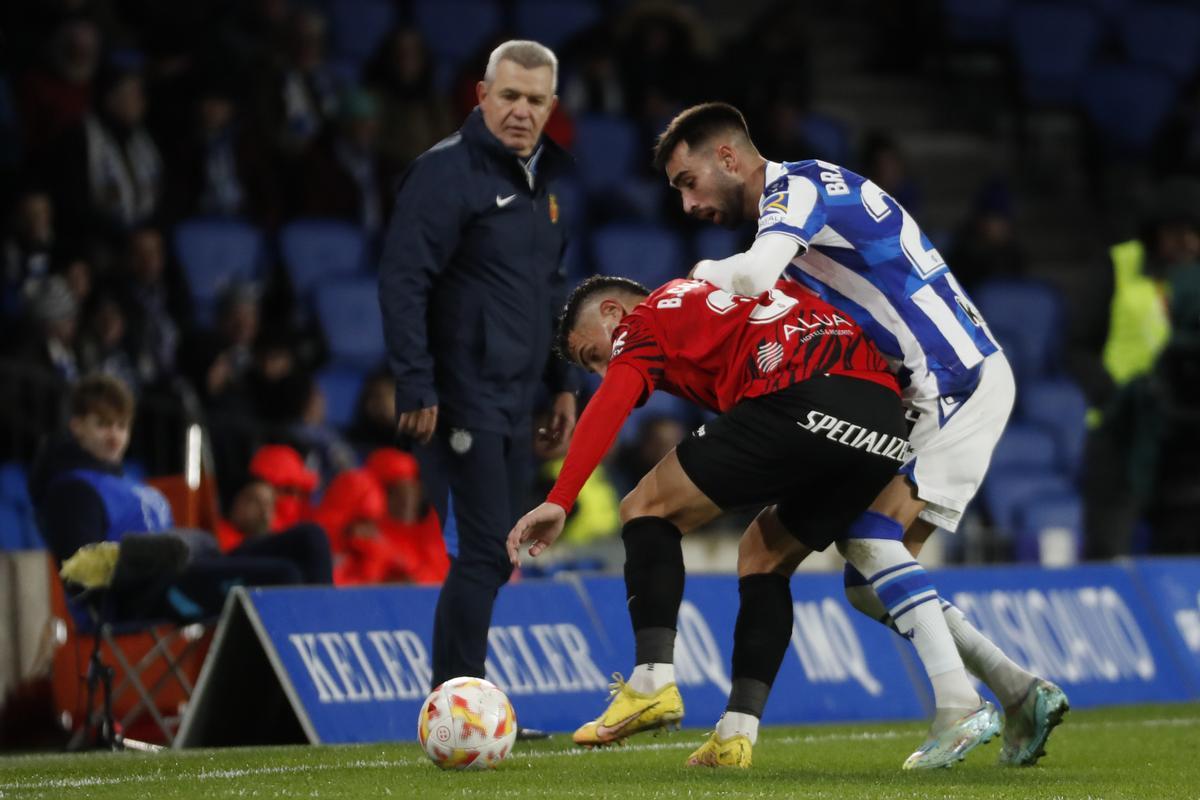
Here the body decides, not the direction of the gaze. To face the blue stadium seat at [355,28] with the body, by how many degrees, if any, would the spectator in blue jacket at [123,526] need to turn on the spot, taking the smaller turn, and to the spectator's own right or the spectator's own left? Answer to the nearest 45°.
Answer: approximately 135° to the spectator's own left

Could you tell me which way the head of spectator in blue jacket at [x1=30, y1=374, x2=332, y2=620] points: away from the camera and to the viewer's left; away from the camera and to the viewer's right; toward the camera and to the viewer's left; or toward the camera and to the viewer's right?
toward the camera and to the viewer's right

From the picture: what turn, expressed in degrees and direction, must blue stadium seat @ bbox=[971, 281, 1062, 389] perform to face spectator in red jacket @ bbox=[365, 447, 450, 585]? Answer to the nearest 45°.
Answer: approximately 45° to its right

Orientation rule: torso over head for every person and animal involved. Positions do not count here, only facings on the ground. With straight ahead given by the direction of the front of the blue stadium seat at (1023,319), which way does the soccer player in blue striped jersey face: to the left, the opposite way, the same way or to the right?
to the right

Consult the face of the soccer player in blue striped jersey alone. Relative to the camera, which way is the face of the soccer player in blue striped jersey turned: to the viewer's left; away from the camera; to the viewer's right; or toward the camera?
to the viewer's left

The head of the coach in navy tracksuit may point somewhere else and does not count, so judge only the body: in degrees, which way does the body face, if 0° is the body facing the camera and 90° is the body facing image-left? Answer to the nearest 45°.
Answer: approximately 315°

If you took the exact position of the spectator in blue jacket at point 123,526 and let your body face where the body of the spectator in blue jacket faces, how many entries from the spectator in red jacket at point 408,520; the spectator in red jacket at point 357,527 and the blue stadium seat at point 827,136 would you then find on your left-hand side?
3

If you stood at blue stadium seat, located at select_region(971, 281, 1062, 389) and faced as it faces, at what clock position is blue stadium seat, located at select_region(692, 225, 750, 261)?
blue stadium seat, located at select_region(692, 225, 750, 261) is roughly at 4 o'clock from blue stadium seat, located at select_region(971, 281, 1062, 389).
